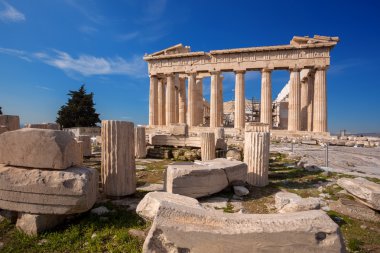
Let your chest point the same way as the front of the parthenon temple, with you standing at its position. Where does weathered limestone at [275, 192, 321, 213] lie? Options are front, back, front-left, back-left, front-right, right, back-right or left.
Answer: front

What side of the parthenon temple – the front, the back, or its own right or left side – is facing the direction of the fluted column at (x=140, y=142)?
front

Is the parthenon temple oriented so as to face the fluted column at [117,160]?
yes

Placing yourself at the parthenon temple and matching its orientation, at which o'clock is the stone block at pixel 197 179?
The stone block is roughly at 12 o'clock from the parthenon temple.

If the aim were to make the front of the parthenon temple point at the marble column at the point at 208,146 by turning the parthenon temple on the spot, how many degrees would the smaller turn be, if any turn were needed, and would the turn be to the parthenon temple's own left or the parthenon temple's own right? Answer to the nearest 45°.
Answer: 0° — it already faces it

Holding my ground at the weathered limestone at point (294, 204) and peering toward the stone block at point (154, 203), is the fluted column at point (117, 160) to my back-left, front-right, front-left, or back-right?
front-right

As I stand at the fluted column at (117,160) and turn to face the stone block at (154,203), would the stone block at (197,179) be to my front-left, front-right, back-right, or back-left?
front-left

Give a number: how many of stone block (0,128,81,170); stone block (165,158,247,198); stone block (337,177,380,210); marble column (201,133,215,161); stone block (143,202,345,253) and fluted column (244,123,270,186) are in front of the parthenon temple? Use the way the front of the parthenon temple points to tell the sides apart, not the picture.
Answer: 6

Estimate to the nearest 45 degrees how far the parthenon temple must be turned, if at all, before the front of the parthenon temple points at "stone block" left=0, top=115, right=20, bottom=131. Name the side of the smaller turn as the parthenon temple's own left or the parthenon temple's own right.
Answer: approximately 45° to the parthenon temple's own right

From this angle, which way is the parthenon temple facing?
toward the camera

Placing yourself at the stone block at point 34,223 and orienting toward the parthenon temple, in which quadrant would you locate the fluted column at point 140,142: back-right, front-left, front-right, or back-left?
front-left

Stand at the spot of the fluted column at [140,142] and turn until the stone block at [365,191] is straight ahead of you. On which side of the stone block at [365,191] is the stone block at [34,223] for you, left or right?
right

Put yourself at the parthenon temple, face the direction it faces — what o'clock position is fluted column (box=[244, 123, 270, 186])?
The fluted column is roughly at 12 o'clock from the parthenon temple.

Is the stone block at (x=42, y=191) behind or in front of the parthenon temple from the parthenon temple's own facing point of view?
in front

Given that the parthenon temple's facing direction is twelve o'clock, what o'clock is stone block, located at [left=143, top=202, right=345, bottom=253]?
The stone block is roughly at 12 o'clock from the parthenon temple.

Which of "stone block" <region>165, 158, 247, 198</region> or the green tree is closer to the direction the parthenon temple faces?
the stone block
